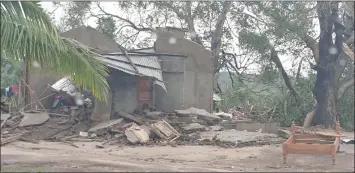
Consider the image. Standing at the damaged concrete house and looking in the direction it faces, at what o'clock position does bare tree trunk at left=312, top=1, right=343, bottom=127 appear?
The bare tree trunk is roughly at 10 o'clock from the damaged concrete house.

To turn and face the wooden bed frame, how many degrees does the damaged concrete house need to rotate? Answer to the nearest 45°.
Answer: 0° — it already faces it

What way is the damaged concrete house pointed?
toward the camera
